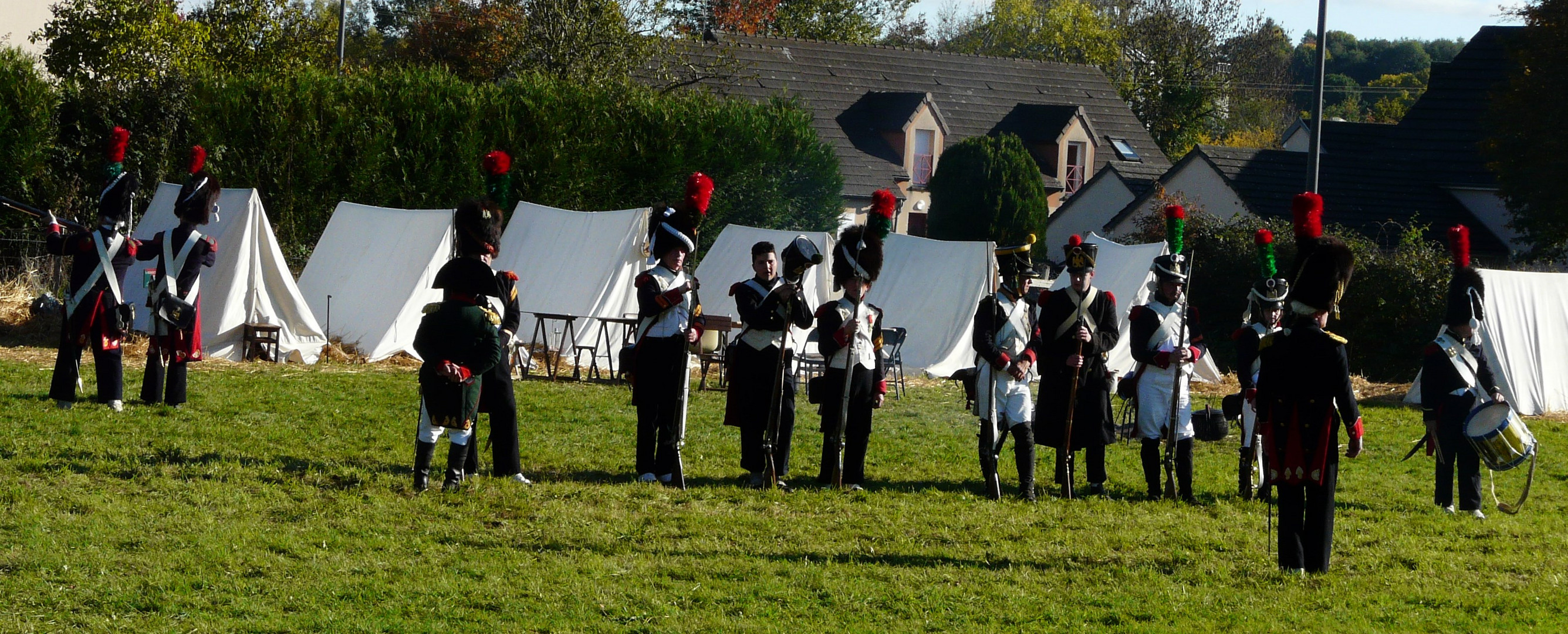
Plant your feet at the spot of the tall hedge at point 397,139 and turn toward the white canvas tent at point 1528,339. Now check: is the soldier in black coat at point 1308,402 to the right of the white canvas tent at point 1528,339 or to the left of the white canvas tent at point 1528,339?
right

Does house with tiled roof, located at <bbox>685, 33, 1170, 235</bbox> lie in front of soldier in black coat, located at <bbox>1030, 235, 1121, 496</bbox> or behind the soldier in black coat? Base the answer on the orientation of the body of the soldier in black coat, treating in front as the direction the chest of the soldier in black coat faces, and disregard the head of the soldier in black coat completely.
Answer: behind

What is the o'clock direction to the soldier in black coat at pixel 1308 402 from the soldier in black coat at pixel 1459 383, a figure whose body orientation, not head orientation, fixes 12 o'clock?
the soldier in black coat at pixel 1308 402 is roughly at 2 o'clock from the soldier in black coat at pixel 1459 383.

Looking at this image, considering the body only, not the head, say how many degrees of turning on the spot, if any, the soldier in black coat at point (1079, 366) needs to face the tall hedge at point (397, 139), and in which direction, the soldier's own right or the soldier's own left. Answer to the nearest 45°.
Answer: approximately 135° to the soldier's own right

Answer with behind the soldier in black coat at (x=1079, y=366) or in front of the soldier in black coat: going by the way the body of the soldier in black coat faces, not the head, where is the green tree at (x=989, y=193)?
behind

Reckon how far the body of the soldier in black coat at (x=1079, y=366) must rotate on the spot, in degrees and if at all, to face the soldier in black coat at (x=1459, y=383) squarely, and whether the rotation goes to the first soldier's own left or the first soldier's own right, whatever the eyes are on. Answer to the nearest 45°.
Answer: approximately 90° to the first soldier's own left

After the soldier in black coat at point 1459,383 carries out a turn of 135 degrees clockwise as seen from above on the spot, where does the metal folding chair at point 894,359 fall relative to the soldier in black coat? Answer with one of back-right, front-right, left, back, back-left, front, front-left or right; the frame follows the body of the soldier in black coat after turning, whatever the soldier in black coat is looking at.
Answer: front-right

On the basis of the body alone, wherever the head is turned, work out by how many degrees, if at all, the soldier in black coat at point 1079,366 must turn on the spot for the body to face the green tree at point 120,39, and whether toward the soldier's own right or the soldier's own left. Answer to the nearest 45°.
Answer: approximately 135° to the soldier's own right

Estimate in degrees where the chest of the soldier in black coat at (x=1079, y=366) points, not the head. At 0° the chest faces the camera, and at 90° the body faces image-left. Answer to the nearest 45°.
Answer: approximately 0°

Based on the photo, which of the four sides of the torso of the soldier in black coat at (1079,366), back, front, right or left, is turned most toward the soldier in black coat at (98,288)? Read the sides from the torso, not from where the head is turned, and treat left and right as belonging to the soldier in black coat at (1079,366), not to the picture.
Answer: right

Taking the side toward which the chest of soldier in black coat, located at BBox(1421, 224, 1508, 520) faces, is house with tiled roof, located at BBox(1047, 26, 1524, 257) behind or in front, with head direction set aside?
behind
